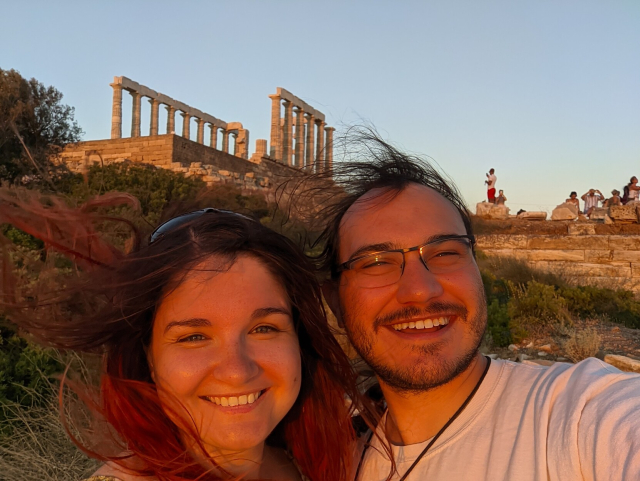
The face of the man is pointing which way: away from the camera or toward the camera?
toward the camera

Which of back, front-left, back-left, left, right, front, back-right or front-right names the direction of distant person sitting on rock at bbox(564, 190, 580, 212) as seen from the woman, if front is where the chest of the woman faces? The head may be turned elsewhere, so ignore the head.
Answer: back-left

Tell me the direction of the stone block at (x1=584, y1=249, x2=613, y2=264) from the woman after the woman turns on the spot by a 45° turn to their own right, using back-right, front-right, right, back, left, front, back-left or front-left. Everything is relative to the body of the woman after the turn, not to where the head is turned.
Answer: back

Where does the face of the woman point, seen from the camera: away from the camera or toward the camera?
toward the camera

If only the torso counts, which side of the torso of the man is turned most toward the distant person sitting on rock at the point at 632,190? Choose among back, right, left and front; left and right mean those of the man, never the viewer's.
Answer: back

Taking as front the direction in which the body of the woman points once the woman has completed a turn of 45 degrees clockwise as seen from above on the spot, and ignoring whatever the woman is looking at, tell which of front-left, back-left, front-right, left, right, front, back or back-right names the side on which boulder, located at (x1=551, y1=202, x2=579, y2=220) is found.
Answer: back

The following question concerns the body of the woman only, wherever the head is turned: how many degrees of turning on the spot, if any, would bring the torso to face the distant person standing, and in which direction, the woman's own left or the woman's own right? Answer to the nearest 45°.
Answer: approximately 135° to the woman's own left

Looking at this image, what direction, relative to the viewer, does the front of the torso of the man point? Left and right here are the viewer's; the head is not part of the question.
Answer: facing the viewer

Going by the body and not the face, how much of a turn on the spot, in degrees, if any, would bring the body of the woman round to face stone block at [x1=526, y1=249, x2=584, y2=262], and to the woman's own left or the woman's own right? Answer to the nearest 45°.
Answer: approximately 135° to the woman's own left

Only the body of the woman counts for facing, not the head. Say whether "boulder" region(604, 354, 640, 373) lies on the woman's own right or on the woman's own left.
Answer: on the woman's own left

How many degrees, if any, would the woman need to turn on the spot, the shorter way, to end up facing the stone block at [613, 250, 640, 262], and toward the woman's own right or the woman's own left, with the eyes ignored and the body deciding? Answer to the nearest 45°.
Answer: approximately 135° to the woman's own left

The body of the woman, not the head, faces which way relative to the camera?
toward the camera

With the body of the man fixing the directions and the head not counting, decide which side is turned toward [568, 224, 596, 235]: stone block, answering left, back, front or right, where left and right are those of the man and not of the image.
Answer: back

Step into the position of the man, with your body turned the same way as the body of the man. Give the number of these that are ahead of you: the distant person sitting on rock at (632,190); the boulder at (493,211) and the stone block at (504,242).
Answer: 0

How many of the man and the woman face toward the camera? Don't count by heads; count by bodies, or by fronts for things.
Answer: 2

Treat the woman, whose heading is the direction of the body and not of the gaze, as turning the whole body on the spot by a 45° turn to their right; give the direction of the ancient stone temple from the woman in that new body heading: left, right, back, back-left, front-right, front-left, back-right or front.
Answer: back-right
